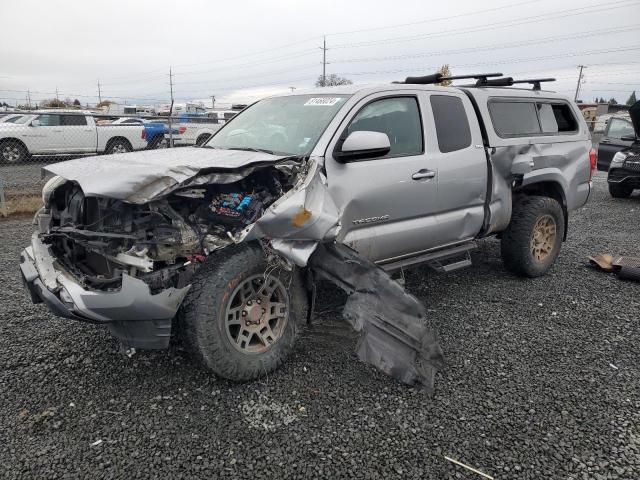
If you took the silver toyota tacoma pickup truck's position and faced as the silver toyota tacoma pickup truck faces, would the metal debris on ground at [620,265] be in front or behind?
behind

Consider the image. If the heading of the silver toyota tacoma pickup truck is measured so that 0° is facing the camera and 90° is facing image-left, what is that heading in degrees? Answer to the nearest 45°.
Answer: approximately 45°

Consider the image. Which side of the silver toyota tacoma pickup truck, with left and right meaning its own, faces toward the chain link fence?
right
